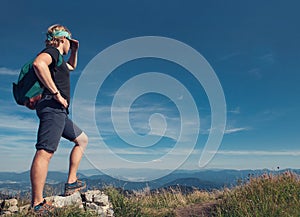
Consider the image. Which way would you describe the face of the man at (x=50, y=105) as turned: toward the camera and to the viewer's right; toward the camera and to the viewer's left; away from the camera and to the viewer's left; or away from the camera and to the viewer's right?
away from the camera and to the viewer's right

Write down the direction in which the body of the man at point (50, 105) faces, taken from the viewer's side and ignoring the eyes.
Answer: to the viewer's right
